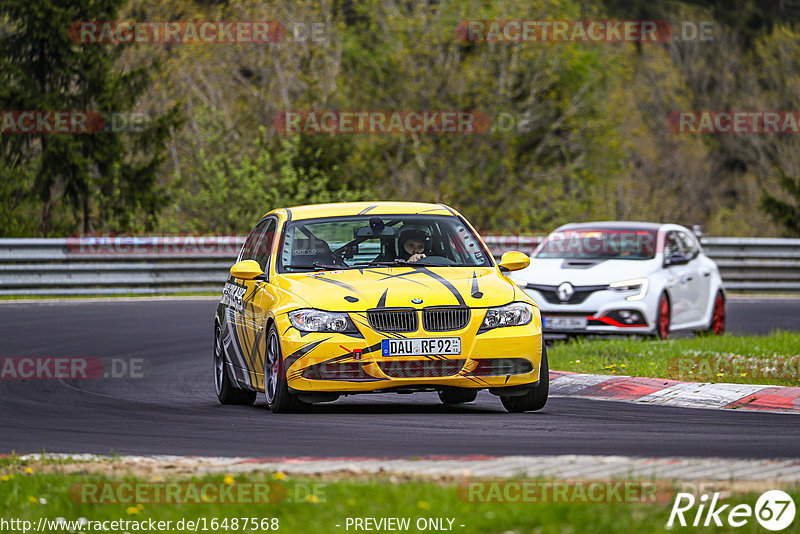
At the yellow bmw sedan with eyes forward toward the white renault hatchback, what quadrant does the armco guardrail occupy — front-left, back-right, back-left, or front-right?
front-left

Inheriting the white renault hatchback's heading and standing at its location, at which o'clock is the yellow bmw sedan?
The yellow bmw sedan is roughly at 11 o'clock from the white renault hatchback.

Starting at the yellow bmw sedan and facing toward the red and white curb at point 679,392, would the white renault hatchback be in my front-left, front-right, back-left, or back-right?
front-left

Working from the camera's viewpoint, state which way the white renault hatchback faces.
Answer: facing the viewer and to the left of the viewer

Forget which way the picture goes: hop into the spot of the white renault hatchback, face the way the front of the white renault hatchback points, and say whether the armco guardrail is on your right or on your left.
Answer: on your right

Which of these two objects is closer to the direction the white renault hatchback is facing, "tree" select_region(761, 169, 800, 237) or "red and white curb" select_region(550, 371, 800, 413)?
the red and white curb

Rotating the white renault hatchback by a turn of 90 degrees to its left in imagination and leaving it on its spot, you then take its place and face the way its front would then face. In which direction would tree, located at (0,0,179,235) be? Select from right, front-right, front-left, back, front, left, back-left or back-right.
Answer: back

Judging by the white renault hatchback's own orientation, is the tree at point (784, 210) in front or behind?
behind

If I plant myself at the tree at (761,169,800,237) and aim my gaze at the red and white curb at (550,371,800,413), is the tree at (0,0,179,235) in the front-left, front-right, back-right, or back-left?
front-right

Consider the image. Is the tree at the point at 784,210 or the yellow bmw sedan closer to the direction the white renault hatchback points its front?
the yellow bmw sedan

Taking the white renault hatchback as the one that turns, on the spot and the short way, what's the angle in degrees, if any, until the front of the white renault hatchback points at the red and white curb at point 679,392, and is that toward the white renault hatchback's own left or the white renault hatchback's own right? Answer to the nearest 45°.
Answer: approximately 45° to the white renault hatchback's own left

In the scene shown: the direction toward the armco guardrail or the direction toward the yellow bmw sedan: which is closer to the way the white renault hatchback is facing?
the yellow bmw sedan
